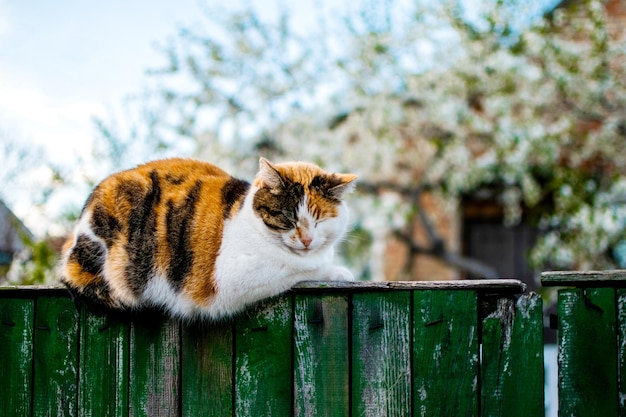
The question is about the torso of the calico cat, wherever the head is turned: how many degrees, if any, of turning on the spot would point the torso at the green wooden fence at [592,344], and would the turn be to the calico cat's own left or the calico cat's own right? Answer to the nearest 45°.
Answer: approximately 45° to the calico cat's own right

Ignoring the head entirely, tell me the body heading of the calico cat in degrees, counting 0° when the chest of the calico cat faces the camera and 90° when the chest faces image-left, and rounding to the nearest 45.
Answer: approximately 270°
